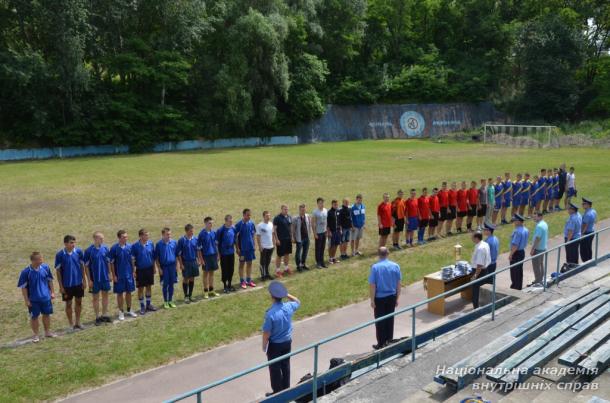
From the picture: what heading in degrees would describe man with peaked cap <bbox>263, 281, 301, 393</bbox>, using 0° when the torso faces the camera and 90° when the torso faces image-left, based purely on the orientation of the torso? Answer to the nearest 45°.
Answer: approximately 180°

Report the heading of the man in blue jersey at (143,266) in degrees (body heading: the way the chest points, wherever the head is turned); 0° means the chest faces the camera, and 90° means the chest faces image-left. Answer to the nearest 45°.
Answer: approximately 315°

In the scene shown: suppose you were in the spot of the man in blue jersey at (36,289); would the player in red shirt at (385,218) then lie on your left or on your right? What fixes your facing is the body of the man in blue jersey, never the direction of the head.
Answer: on your left

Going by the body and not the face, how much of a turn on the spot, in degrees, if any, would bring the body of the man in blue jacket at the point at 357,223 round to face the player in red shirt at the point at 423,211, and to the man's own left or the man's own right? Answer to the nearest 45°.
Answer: approximately 90° to the man's own left

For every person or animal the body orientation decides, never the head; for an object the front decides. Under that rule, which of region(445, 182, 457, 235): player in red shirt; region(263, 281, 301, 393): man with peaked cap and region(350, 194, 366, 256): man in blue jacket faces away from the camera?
the man with peaked cap

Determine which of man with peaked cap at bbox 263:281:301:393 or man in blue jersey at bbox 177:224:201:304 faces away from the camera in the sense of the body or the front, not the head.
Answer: the man with peaked cap

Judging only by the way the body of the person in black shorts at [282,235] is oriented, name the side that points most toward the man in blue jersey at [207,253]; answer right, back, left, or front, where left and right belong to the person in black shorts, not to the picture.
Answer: right

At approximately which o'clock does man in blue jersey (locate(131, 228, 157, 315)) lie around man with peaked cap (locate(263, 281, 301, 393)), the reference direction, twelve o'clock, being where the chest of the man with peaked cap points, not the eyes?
The man in blue jersey is roughly at 11 o'clock from the man with peaked cap.

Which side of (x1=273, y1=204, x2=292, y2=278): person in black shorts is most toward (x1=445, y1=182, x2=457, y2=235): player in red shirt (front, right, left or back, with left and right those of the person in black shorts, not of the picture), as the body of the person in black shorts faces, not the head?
left

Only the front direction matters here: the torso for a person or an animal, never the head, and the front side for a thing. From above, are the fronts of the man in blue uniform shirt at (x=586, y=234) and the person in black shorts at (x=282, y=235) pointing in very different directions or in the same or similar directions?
very different directions
